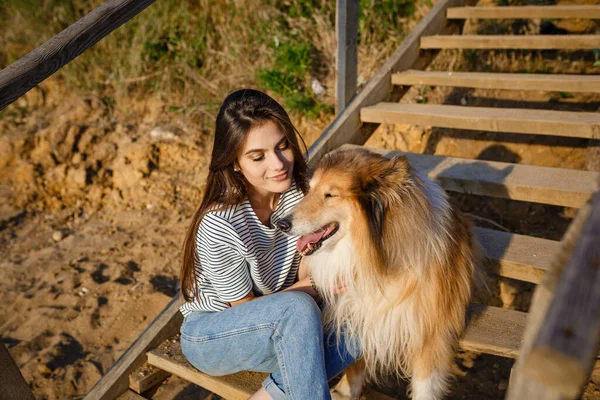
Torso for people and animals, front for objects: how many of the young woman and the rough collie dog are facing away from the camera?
0

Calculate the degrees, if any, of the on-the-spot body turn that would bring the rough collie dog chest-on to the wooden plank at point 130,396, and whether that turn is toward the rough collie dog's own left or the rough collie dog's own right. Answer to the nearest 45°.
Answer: approximately 45° to the rough collie dog's own right

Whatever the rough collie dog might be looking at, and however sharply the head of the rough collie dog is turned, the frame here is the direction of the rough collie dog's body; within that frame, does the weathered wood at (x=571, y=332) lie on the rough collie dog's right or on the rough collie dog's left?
on the rough collie dog's left

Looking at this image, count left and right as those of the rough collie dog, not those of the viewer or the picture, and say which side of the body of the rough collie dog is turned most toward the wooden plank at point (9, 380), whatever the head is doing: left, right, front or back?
front

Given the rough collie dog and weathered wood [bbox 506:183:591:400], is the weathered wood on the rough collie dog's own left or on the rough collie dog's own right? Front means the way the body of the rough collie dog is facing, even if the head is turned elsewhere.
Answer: on the rough collie dog's own left

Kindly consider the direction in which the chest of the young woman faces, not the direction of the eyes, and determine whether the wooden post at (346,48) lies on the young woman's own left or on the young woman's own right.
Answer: on the young woman's own left

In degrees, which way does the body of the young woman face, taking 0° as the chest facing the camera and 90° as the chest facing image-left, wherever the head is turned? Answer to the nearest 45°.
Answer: approximately 315°

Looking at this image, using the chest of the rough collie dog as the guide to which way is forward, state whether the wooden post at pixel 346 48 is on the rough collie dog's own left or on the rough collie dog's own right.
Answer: on the rough collie dog's own right

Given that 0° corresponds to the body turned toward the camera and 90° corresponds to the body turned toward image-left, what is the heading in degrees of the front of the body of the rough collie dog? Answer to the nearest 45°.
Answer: approximately 45°

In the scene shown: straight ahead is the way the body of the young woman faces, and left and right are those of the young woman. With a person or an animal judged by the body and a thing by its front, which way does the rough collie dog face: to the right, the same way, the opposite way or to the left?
to the right
